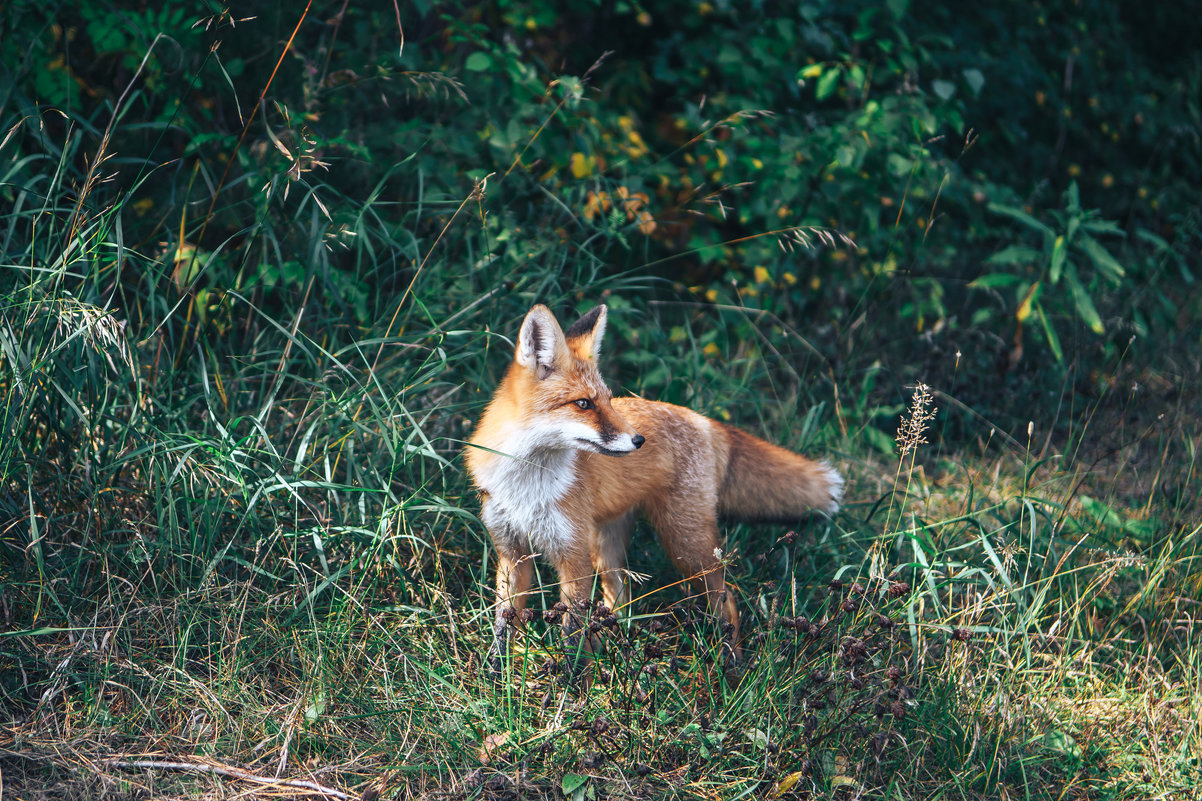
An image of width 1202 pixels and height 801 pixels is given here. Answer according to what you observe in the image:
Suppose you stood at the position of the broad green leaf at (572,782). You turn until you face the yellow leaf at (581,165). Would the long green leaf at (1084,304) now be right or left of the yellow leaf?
right

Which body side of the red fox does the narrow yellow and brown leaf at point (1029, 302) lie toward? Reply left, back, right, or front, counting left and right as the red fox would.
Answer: back

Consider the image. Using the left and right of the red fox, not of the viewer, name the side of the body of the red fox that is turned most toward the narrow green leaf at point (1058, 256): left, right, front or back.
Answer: back

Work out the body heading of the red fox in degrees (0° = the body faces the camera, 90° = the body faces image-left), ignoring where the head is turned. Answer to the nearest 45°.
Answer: approximately 45°

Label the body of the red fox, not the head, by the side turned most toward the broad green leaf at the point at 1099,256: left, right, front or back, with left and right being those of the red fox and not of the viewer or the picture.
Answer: back

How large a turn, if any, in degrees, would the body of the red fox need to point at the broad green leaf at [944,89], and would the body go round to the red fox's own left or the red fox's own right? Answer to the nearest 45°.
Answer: approximately 135° to the red fox's own right

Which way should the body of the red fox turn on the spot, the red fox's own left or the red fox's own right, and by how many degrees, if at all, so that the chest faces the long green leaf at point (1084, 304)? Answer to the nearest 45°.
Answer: approximately 180°

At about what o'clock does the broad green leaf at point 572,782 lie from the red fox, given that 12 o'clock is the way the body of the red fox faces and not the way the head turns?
The broad green leaf is roughly at 10 o'clock from the red fox.
